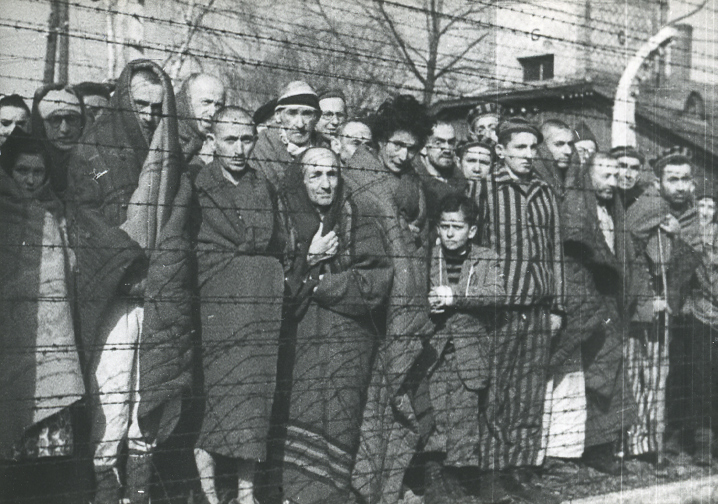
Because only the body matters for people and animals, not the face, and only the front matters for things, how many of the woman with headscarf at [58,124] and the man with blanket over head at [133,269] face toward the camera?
2

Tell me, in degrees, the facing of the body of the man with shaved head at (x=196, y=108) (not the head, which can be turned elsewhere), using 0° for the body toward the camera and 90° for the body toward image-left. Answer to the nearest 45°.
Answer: approximately 315°

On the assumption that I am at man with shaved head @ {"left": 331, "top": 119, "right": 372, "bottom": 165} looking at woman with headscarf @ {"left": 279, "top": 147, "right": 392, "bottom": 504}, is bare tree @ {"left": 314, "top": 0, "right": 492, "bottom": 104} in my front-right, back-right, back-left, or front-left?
back-left
